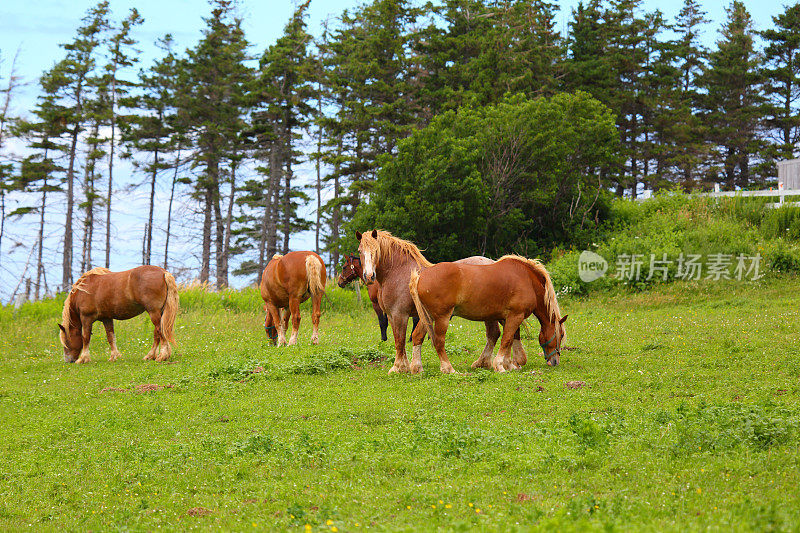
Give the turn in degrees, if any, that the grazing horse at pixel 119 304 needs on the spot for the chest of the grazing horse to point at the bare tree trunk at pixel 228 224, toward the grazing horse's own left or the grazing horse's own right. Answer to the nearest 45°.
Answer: approximately 90° to the grazing horse's own right

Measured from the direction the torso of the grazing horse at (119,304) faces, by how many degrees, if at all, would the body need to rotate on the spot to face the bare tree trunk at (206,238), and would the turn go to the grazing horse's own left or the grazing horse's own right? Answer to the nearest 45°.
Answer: approximately 90° to the grazing horse's own right

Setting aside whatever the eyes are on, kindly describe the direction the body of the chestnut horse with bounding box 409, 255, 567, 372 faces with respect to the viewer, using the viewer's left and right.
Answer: facing to the right of the viewer

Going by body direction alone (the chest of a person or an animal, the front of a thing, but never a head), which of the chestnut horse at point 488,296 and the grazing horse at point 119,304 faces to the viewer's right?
the chestnut horse

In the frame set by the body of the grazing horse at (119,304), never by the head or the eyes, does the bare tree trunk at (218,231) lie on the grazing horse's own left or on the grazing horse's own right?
on the grazing horse's own right

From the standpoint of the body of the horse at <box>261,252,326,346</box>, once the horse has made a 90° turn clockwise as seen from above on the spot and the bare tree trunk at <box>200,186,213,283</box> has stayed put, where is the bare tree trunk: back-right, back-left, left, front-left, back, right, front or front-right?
front-left

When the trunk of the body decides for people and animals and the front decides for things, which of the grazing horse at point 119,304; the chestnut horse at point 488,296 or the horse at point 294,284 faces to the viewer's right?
the chestnut horse

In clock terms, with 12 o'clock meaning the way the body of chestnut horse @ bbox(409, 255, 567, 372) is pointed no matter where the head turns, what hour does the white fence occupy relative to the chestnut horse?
The white fence is roughly at 10 o'clock from the chestnut horse.

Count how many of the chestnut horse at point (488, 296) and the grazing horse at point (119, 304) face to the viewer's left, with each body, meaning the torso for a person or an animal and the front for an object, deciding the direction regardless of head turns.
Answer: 1

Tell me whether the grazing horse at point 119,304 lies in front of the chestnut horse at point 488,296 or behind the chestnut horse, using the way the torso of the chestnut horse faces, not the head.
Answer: behind

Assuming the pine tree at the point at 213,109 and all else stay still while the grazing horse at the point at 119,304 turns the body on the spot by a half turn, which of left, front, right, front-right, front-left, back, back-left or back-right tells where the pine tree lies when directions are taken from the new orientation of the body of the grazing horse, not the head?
left

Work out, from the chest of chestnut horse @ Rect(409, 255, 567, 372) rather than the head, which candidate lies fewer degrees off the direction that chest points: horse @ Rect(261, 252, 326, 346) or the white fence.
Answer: the white fence

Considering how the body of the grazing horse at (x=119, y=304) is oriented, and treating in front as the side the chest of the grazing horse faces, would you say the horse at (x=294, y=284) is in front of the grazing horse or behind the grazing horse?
behind

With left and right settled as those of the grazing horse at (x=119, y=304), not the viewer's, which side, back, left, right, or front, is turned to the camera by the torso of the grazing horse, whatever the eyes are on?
left

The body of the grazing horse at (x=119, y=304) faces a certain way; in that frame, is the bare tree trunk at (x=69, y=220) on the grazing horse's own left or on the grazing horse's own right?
on the grazing horse's own right

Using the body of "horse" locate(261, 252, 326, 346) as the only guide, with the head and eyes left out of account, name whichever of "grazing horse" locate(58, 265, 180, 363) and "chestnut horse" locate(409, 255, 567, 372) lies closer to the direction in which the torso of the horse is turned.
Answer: the grazing horse

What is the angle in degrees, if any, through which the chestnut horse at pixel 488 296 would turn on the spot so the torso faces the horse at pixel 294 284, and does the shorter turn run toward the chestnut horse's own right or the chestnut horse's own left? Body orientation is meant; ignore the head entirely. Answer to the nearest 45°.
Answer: approximately 135° to the chestnut horse's own left
